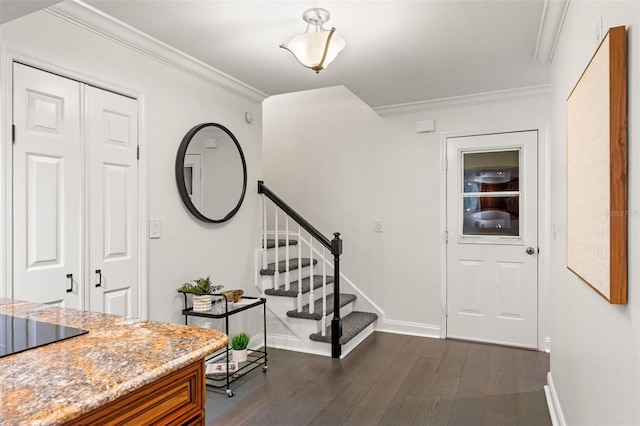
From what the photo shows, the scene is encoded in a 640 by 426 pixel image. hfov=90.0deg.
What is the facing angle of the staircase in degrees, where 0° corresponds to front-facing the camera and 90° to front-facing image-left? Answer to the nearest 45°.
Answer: approximately 315°

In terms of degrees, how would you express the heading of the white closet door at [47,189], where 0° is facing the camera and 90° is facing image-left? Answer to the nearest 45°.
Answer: approximately 315°

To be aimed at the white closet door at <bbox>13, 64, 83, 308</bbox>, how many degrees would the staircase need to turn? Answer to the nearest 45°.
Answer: approximately 90° to its right

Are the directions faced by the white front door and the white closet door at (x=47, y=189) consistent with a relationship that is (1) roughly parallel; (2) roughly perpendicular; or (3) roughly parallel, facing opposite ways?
roughly perpendicular

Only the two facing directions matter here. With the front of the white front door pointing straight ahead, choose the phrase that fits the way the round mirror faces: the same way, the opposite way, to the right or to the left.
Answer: to the left

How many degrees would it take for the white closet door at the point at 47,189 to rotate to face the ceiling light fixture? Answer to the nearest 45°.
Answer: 0° — it already faces it

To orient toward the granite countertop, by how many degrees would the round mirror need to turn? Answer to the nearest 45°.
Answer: approximately 45° to its right

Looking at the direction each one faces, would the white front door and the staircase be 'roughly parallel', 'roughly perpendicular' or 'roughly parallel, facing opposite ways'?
roughly perpendicular

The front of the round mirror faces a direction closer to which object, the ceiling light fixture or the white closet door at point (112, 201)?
the ceiling light fixture

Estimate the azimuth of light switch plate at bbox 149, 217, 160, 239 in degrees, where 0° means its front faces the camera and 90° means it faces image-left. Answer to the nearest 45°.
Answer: approximately 315°
